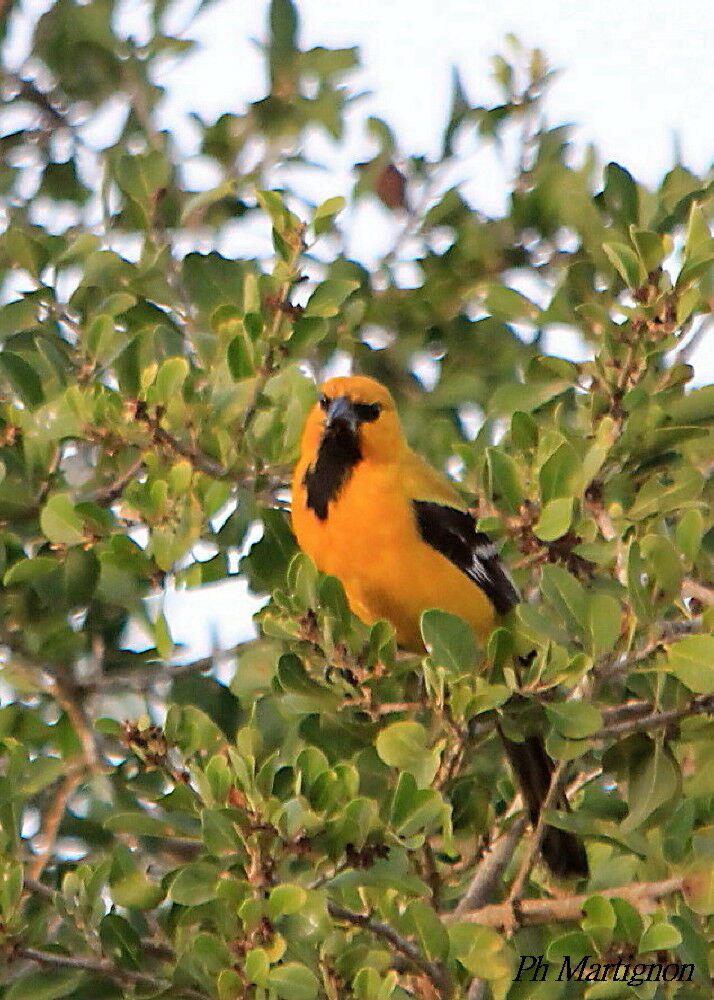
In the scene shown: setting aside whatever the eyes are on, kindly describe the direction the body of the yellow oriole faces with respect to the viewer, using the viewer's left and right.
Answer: facing the viewer and to the left of the viewer
